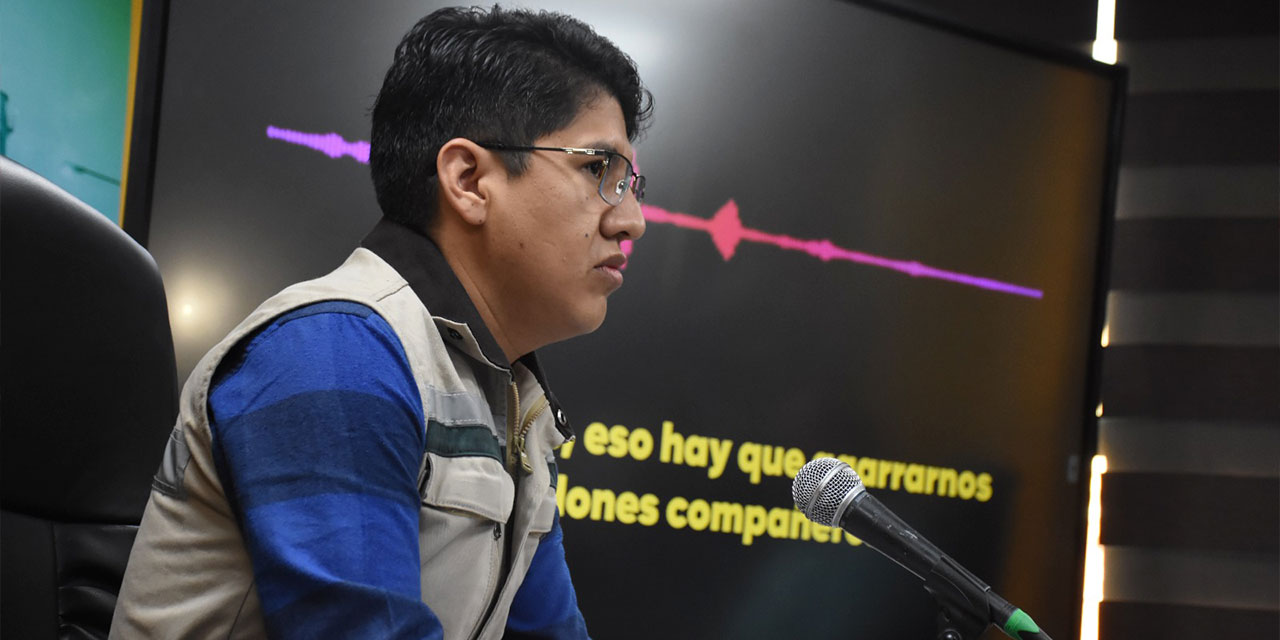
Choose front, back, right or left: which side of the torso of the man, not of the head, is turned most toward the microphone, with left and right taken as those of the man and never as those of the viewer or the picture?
front

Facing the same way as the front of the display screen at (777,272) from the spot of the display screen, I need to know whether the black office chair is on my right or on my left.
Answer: on my right

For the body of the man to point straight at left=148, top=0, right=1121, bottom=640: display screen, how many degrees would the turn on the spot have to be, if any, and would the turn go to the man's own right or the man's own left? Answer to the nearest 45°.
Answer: approximately 45° to the man's own left

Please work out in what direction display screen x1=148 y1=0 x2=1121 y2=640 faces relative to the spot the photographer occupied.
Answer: facing the viewer and to the right of the viewer

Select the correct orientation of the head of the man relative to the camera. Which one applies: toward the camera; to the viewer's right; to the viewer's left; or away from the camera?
to the viewer's right

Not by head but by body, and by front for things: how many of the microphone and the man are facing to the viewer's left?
1

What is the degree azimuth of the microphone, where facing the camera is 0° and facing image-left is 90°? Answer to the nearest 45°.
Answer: approximately 90°

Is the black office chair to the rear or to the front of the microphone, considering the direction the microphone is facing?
to the front

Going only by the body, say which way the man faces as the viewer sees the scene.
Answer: to the viewer's right

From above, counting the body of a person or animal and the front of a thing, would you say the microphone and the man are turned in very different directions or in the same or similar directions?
very different directions
